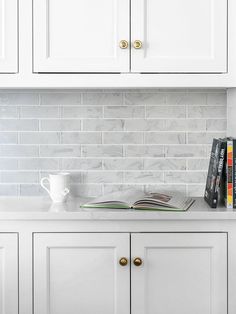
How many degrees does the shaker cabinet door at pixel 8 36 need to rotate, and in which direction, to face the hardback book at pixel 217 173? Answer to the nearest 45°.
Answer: approximately 90° to its left

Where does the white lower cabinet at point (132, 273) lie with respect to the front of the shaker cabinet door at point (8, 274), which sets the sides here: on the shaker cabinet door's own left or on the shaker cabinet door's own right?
on the shaker cabinet door's own left

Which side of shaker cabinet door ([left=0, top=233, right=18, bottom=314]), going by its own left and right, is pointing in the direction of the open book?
left
